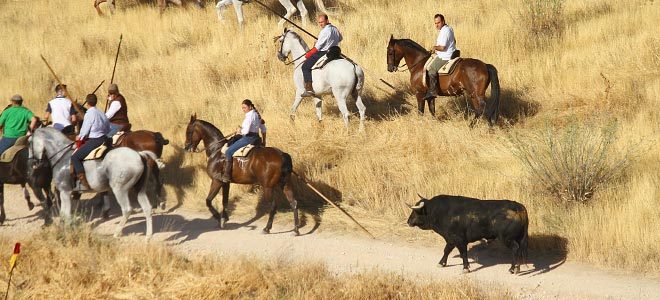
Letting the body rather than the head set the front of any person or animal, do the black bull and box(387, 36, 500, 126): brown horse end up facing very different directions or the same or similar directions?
same or similar directions

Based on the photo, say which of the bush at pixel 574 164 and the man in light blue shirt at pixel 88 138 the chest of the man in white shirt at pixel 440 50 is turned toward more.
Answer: the man in light blue shirt

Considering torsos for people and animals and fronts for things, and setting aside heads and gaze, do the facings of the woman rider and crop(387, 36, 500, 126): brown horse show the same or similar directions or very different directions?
same or similar directions

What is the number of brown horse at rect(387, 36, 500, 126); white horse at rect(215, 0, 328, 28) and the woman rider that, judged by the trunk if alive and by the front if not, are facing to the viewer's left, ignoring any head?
3

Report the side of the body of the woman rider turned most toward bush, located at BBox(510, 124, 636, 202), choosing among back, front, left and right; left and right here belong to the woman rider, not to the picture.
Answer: back

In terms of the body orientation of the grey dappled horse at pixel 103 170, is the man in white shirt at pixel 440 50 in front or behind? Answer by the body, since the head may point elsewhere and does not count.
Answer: behind

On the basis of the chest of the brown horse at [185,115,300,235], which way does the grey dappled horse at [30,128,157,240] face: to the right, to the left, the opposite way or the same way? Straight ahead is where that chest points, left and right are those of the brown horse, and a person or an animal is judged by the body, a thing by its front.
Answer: the same way

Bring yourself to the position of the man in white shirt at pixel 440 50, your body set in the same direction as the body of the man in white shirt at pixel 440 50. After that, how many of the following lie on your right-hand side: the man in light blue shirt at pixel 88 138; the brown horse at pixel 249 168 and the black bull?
0

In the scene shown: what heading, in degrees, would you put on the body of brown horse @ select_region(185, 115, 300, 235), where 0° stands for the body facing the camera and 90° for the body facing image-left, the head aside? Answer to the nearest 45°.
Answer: approximately 90°

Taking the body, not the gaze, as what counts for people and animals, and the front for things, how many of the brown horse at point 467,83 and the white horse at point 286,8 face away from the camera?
0

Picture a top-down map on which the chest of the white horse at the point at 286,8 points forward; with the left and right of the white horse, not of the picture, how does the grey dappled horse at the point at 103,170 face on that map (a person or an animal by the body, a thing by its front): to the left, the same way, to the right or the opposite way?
the same way

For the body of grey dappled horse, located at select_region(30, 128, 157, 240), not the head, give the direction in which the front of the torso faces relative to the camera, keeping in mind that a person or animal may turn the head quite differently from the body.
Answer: to the viewer's left

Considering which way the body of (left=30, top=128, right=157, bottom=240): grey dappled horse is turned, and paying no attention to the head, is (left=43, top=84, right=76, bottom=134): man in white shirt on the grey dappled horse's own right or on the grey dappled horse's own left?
on the grey dappled horse's own right

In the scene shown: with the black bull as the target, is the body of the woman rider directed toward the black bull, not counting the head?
no

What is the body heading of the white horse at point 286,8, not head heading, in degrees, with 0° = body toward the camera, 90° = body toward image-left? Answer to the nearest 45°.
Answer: approximately 90°

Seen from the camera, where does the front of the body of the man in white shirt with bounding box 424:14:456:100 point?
to the viewer's left

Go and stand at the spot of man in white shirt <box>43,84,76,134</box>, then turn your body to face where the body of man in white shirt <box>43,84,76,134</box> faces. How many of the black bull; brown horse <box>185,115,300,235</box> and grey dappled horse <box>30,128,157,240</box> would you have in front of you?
0

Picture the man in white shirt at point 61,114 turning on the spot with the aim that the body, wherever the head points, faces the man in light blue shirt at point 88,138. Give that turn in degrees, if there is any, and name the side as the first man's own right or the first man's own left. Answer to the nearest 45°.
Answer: approximately 180°

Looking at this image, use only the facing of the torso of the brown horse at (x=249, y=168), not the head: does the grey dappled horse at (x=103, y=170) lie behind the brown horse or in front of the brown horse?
in front
